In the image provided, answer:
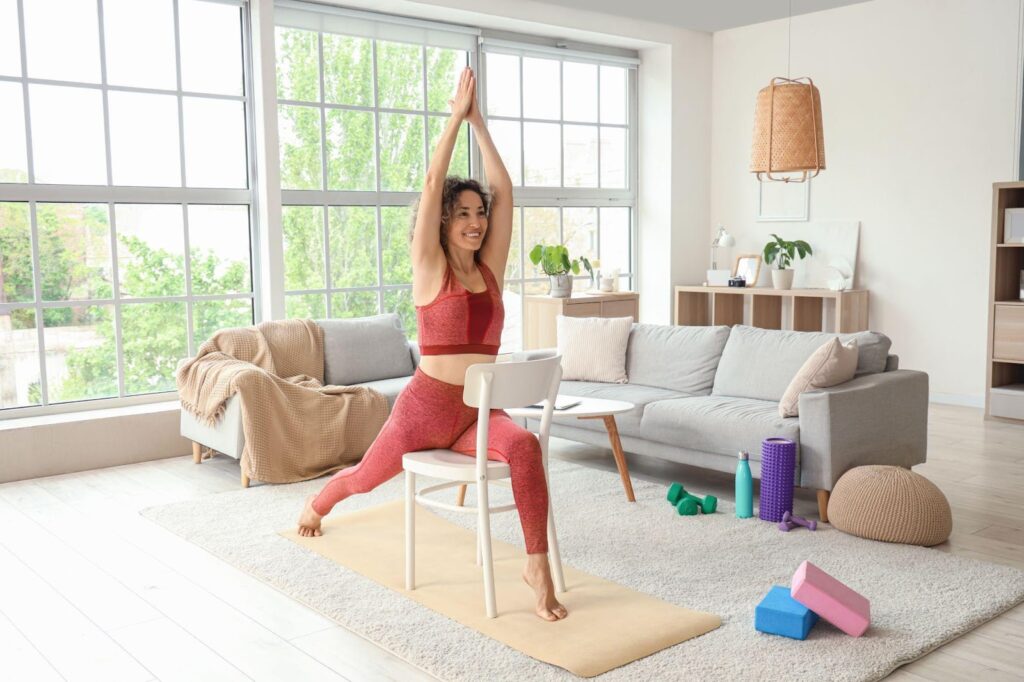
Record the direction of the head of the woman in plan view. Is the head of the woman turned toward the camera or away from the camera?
toward the camera

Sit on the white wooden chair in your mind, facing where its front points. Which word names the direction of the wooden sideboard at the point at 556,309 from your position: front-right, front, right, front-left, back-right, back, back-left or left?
front-right

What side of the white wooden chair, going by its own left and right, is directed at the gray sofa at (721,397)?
right

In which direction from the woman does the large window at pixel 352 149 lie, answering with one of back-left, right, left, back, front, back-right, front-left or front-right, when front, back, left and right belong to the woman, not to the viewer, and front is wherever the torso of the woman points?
back-left

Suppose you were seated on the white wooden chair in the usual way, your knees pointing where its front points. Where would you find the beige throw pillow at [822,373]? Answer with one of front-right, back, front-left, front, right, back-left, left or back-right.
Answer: right

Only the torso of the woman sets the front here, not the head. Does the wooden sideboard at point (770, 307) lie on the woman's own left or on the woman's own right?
on the woman's own left

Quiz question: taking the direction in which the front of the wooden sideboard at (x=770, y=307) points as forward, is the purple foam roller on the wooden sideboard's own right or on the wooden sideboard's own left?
on the wooden sideboard's own left

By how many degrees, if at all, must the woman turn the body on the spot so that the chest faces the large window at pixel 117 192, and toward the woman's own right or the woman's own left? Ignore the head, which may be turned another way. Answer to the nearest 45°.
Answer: approximately 180°

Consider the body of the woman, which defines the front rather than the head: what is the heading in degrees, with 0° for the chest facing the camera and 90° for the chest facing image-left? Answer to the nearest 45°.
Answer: approximately 315°

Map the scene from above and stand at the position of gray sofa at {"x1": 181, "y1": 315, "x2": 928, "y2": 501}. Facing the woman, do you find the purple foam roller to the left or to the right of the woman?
left

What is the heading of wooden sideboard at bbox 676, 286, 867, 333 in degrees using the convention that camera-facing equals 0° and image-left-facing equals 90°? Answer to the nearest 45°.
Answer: approximately 45°

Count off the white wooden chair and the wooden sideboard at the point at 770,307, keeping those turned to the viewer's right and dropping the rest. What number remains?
0

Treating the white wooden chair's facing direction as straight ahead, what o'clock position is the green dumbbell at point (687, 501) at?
The green dumbbell is roughly at 3 o'clock from the white wooden chair.

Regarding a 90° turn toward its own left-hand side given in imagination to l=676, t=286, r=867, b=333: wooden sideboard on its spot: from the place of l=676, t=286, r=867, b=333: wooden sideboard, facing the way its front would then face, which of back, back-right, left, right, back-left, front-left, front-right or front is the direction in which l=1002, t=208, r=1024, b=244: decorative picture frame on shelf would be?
front

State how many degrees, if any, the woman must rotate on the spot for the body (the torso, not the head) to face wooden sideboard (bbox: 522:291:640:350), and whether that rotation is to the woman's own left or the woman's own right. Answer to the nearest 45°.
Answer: approximately 135° to the woman's own left

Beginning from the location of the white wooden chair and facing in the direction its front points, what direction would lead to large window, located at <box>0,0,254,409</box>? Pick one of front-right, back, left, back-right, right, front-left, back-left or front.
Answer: front
